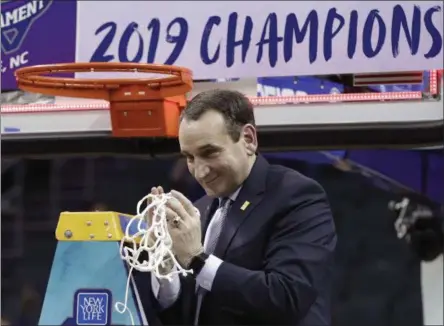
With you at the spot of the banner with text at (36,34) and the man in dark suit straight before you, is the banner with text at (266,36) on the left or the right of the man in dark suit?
left

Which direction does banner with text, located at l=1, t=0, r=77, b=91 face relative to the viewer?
toward the camera

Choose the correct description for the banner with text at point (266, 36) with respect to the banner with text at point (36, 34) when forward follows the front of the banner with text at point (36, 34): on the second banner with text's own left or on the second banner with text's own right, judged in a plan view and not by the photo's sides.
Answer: on the second banner with text's own left

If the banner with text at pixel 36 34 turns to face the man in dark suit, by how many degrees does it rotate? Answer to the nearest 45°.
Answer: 0° — it already faces them

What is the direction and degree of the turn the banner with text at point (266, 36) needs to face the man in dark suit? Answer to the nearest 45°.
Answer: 0° — it already faces them

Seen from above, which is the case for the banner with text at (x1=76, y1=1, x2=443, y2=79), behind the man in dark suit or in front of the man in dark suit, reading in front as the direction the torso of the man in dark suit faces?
behind

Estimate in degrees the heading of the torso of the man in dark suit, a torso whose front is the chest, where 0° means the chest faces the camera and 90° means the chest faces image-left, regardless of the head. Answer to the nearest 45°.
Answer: approximately 45°

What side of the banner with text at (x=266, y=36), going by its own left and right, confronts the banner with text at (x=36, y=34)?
right

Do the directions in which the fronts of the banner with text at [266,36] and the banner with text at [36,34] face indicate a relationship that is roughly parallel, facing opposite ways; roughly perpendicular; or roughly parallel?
roughly parallel

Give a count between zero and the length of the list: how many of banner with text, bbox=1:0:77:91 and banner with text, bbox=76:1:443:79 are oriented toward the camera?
2

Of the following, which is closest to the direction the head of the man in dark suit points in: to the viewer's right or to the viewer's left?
to the viewer's left

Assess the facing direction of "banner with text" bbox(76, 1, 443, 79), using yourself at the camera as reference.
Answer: facing the viewer
